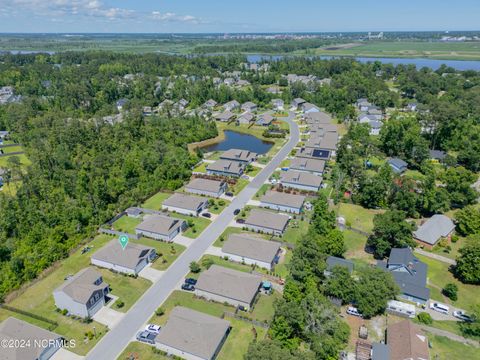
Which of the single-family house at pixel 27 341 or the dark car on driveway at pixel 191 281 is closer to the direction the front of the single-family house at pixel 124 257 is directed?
the dark car on driveway

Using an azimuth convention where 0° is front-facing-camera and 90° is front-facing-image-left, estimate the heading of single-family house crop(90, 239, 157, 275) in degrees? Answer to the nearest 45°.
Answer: approximately 315°

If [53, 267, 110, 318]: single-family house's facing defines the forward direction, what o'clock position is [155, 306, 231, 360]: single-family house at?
[155, 306, 231, 360]: single-family house is roughly at 12 o'clock from [53, 267, 110, 318]: single-family house.

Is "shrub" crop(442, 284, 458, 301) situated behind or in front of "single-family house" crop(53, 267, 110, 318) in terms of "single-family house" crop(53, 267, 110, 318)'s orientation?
in front

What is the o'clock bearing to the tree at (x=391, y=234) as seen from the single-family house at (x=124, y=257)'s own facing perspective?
The tree is roughly at 11 o'clock from the single-family house.

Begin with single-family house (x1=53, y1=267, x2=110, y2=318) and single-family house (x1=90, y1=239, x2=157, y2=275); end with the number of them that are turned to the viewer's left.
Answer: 0

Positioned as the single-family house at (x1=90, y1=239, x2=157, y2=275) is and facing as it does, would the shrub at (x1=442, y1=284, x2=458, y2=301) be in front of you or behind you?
in front

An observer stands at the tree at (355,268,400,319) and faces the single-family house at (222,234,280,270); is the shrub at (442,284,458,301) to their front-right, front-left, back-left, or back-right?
back-right

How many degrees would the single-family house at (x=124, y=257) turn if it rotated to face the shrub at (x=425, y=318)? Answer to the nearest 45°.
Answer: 0° — it already faces it

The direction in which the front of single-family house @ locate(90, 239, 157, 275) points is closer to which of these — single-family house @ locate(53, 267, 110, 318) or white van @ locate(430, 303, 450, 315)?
the white van

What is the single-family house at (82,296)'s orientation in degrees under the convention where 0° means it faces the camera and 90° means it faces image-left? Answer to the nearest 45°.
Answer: approximately 315°

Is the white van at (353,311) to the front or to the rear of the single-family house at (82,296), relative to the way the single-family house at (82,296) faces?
to the front
